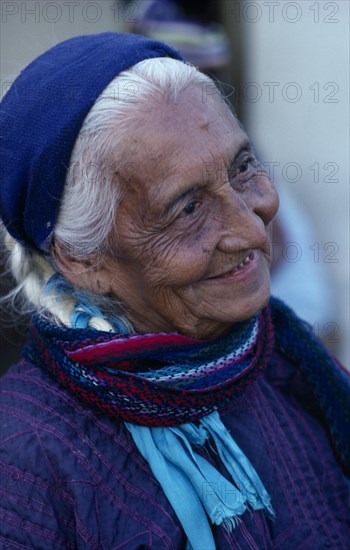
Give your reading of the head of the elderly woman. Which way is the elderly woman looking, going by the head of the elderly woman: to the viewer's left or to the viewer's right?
to the viewer's right

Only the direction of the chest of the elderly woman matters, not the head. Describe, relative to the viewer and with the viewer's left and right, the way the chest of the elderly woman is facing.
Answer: facing the viewer and to the right of the viewer
